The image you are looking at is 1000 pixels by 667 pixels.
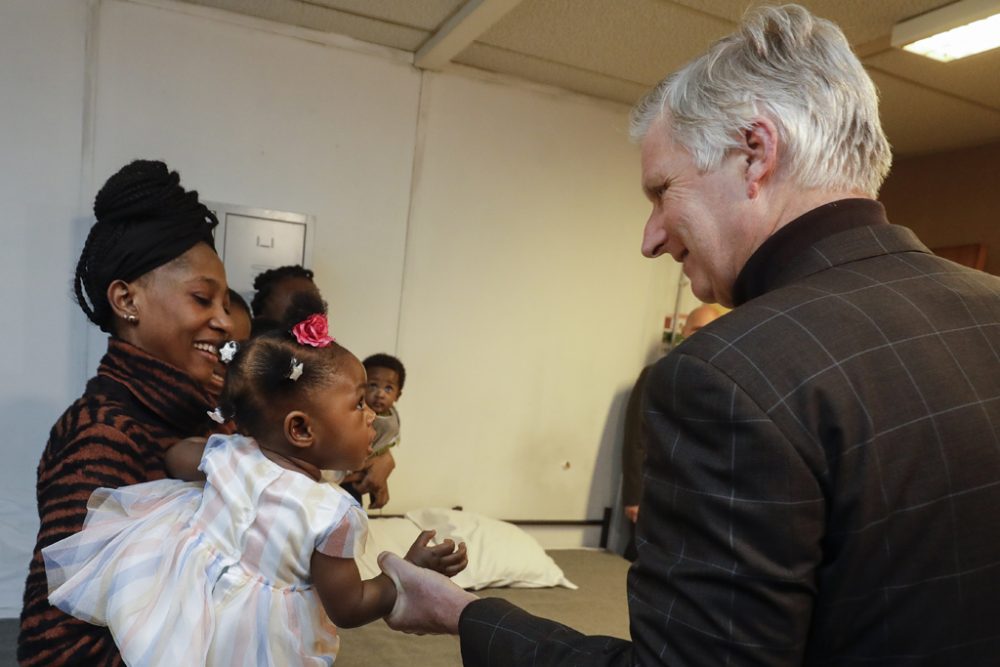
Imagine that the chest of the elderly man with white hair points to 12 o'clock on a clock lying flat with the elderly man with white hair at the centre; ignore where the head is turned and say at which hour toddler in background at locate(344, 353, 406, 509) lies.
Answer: The toddler in background is roughly at 12 o'clock from the elderly man with white hair.

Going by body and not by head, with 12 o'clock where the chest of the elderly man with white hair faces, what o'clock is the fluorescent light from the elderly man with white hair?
The fluorescent light is roughly at 2 o'clock from the elderly man with white hair.

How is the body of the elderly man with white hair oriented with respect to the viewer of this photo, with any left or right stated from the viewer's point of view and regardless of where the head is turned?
facing away from the viewer and to the left of the viewer

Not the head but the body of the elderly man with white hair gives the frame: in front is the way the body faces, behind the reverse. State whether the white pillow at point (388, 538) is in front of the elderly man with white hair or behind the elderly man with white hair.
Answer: in front

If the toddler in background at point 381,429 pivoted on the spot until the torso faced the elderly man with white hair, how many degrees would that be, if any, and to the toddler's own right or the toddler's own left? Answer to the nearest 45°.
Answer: approximately 45° to the toddler's own left

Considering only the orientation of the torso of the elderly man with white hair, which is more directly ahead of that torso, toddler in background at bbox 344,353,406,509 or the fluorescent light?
the toddler in background

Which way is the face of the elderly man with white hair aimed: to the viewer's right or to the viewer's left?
to the viewer's left

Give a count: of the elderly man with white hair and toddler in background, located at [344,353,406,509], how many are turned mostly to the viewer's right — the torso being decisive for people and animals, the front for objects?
0

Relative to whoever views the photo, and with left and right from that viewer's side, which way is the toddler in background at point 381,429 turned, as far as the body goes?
facing the viewer and to the left of the viewer
